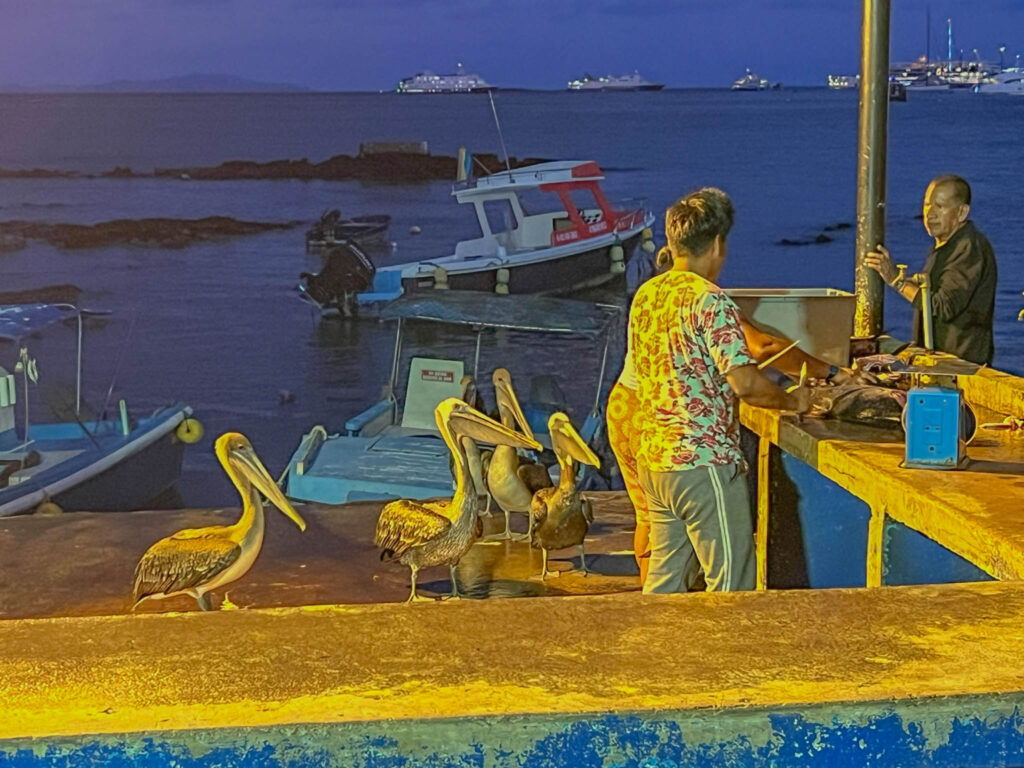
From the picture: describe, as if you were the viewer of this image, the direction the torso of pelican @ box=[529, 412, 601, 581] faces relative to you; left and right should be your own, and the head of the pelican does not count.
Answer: facing the viewer and to the right of the viewer

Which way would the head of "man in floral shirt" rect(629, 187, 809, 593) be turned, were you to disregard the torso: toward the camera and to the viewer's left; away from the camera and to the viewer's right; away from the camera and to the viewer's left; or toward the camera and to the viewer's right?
away from the camera and to the viewer's right

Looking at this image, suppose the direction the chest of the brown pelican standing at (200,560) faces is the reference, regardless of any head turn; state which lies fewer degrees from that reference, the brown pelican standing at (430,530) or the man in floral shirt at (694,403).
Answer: the brown pelican standing

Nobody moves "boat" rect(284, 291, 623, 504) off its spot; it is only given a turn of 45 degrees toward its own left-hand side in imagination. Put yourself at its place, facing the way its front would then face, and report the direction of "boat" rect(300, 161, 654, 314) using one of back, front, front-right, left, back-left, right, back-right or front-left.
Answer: back

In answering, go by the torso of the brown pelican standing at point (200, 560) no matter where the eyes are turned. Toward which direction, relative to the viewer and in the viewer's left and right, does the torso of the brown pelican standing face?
facing to the right of the viewer

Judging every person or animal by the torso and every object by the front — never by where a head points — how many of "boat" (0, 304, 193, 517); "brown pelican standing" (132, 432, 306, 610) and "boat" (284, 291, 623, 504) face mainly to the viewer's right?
2

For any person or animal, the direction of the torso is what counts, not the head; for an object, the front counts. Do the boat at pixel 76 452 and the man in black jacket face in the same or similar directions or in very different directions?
very different directions

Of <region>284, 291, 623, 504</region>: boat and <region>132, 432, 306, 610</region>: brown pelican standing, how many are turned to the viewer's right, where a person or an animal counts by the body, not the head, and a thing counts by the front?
1

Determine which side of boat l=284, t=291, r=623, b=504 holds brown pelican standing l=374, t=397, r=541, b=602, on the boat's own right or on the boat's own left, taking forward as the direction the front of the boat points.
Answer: on the boat's own left

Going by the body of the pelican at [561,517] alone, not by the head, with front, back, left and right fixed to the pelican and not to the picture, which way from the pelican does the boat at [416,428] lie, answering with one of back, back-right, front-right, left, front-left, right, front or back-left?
back-left

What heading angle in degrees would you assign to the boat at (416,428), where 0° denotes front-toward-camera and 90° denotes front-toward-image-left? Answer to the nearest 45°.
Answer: approximately 45°

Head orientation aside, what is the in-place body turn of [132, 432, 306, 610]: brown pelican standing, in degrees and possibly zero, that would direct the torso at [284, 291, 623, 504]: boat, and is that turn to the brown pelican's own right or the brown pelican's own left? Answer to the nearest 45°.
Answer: approximately 90° to the brown pelican's own left

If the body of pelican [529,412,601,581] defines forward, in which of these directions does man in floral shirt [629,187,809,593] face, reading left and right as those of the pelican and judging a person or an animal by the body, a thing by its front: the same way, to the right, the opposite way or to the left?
to the left
